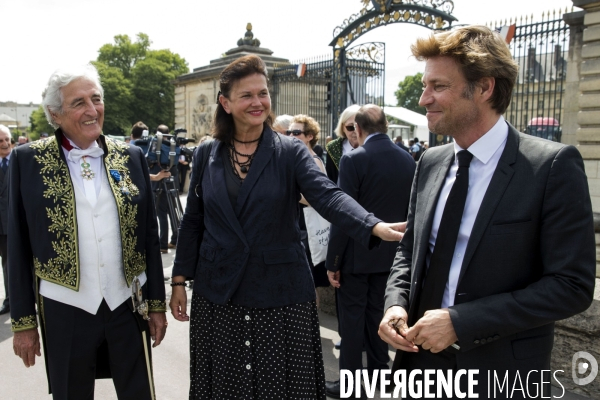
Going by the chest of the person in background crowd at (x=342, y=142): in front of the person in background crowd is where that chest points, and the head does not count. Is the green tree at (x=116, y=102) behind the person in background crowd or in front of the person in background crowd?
behind

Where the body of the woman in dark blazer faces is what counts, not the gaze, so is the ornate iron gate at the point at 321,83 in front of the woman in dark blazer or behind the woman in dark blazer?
behind

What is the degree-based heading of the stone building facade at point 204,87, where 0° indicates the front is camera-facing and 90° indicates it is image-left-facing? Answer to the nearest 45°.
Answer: approximately 45°

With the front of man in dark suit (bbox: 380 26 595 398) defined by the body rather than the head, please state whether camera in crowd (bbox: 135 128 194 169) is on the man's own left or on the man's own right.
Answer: on the man's own right

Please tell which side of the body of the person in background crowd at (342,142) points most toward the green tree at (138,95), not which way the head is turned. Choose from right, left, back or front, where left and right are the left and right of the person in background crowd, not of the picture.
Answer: back

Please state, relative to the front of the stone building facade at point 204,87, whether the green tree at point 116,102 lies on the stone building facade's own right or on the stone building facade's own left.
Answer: on the stone building facade's own right

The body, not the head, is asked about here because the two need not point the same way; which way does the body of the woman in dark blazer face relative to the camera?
toward the camera

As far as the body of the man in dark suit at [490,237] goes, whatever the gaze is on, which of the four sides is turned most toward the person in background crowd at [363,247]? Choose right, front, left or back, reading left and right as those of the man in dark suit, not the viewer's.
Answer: right

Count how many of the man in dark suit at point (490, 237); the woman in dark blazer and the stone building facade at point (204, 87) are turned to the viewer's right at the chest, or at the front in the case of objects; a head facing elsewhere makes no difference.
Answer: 0

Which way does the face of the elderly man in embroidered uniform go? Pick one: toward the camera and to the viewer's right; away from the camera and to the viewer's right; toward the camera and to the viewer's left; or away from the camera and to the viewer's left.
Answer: toward the camera and to the viewer's right

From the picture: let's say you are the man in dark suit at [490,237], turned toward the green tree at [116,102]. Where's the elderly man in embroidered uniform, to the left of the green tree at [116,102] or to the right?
left

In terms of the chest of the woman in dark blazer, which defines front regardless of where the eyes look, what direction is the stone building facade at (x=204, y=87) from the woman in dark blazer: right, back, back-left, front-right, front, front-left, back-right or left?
back

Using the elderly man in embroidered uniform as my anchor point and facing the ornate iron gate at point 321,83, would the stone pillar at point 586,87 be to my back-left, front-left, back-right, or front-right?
front-right

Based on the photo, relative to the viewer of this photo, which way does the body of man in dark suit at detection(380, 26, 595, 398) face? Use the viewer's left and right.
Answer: facing the viewer and to the left of the viewer

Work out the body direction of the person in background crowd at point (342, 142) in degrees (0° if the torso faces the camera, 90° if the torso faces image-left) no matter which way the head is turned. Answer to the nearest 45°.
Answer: approximately 315°
